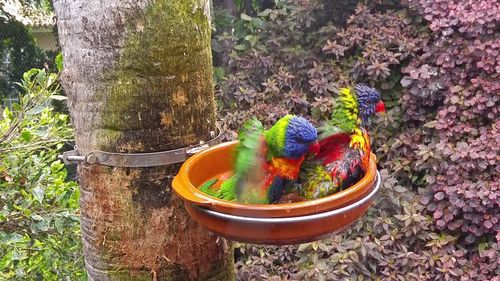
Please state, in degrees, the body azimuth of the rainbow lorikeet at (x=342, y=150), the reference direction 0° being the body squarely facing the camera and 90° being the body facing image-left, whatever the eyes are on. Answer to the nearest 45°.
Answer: approximately 270°

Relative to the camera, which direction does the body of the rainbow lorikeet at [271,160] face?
to the viewer's right

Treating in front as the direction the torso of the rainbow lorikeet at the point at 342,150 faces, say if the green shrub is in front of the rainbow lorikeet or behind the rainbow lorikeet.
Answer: behind

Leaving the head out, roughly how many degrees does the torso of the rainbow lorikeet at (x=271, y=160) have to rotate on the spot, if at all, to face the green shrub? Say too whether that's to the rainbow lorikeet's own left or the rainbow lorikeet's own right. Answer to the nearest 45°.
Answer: approximately 135° to the rainbow lorikeet's own left
